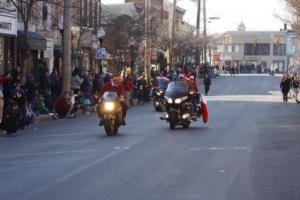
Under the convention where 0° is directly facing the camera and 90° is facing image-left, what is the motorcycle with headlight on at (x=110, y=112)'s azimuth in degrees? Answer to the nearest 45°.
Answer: approximately 0°

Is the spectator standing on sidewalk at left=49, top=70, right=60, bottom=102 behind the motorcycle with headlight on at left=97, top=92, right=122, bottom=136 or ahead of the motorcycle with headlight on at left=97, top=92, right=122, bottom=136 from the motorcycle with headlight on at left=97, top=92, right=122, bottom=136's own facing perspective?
behind

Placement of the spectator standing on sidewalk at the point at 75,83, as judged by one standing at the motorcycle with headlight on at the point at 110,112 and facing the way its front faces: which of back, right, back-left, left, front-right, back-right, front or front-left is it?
back

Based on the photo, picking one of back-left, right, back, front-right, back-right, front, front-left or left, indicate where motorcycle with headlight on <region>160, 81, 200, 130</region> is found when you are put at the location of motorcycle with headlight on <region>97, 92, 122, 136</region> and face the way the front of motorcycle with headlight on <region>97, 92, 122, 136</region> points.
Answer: back-left
